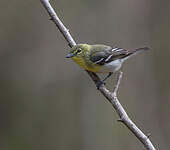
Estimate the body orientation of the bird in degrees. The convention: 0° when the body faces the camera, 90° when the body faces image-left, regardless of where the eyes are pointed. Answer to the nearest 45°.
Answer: approximately 90°
